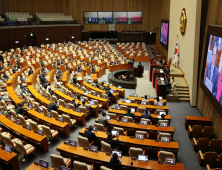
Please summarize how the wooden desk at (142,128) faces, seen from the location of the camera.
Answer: facing the viewer

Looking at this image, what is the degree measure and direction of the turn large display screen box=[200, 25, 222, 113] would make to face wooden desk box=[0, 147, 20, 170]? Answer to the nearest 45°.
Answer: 0° — it already faces it

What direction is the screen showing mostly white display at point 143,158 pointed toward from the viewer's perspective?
toward the camera

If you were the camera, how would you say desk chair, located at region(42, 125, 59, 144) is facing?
facing away from the viewer and to the right of the viewer

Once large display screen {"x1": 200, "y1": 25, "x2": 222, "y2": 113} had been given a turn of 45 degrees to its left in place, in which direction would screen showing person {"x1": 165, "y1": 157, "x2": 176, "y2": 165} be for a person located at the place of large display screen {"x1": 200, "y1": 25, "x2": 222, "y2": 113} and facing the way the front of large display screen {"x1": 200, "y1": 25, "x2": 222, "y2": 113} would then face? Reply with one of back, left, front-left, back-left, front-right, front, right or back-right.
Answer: front

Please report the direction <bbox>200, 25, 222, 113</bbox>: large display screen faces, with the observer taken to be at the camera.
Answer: facing the viewer and to the left of the viewer

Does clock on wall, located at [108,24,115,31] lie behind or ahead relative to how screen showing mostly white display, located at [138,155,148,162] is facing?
behind

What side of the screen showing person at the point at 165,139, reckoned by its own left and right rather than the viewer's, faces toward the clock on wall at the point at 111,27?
back

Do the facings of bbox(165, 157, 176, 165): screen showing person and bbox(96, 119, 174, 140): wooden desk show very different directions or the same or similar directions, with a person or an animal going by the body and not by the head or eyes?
same or similar directions

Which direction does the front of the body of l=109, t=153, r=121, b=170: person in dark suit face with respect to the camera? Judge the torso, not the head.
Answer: away from the camera

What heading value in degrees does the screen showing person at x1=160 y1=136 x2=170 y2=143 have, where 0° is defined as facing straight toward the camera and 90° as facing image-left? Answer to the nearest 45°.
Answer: approximately 0°

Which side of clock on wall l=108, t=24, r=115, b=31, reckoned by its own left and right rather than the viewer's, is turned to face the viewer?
front

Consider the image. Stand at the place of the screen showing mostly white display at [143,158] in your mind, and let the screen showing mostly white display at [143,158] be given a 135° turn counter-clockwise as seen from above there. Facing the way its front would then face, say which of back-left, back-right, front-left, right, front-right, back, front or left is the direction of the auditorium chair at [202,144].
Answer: front

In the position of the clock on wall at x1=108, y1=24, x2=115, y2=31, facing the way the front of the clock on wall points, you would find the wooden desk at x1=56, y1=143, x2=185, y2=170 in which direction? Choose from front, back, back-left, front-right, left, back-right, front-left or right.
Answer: front
